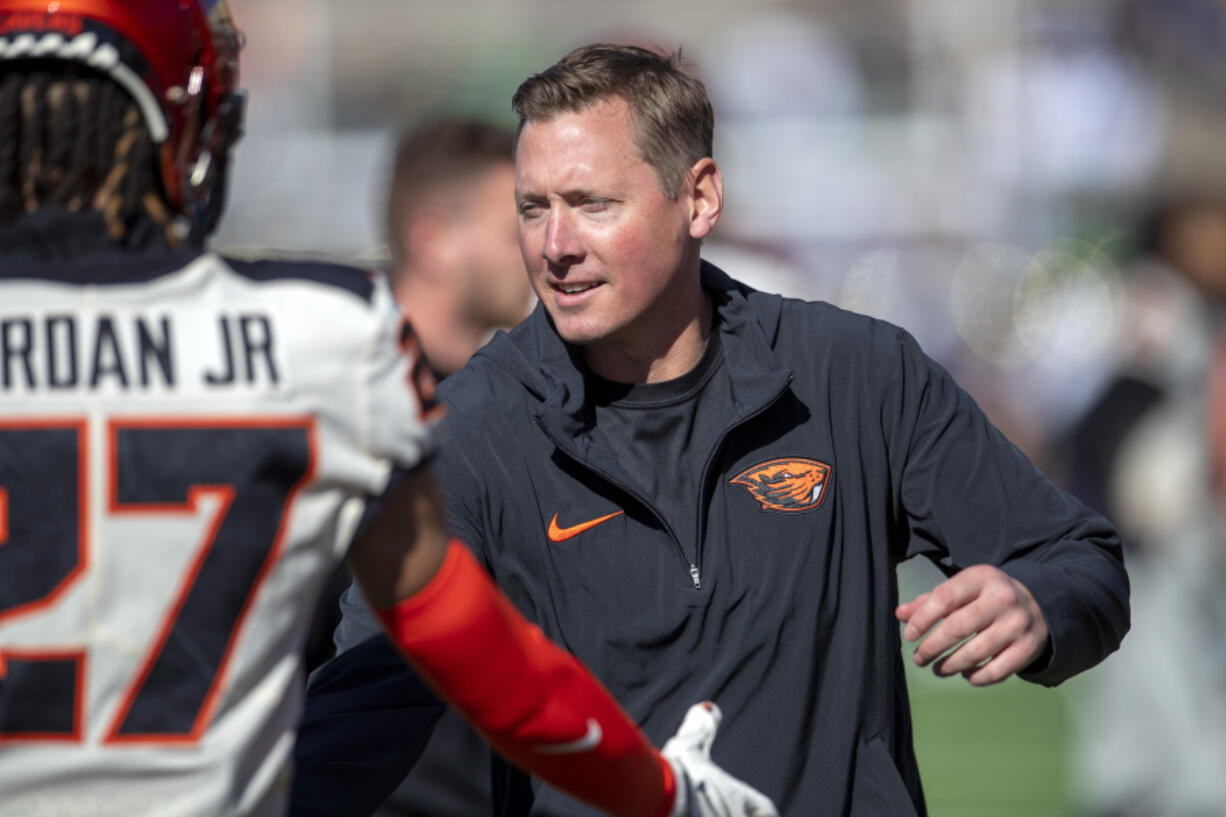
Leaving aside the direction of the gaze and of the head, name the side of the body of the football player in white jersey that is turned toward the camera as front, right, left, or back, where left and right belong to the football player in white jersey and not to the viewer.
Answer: back

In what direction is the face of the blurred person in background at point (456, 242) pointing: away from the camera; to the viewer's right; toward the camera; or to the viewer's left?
to the viewer's right

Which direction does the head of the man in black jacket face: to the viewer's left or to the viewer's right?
to the viewer's left

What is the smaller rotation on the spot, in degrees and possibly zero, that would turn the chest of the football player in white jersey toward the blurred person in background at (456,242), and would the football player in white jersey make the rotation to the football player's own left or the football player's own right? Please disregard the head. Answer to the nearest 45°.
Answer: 0° — they already face them

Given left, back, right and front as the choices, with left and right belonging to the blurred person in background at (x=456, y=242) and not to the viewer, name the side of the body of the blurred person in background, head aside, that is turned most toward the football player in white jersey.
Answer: right

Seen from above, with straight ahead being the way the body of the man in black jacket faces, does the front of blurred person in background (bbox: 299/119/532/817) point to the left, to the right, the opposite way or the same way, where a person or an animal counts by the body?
to the left

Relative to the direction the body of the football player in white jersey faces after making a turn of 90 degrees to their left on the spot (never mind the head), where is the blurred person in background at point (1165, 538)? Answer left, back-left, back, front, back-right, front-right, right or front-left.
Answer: back-right

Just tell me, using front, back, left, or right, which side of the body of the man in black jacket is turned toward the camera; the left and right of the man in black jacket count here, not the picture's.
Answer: front

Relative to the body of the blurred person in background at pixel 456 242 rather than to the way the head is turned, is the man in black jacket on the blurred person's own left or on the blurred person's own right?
on the blurred person's own right

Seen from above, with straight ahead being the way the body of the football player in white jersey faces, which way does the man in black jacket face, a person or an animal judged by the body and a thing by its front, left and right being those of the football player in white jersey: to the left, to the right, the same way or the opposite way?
the opposite way

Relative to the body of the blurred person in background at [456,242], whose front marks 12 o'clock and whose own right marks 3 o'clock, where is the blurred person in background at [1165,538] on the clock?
the blurred person in background at [1165,538] is roughly at 11 o'clock from the blurred person in background at [456,242].

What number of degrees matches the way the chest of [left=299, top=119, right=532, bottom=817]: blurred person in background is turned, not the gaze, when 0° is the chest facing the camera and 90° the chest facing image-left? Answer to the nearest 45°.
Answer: approximately 270°

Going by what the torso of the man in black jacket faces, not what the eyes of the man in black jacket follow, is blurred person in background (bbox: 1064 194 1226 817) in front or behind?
behind

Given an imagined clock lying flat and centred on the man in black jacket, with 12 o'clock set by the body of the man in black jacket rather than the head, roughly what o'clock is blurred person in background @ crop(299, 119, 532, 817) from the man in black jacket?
The blurred person in background is roughly at 5 o'clock from the man in black jacket.

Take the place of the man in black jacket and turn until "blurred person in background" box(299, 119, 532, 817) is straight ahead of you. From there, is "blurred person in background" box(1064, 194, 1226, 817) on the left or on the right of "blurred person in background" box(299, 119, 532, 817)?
right

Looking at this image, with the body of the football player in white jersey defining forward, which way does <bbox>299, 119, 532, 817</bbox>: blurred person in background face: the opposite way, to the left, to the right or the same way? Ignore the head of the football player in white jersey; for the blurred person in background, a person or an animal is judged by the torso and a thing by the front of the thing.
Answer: to the right

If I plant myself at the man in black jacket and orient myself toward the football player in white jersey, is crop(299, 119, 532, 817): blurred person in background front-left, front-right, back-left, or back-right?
back-right

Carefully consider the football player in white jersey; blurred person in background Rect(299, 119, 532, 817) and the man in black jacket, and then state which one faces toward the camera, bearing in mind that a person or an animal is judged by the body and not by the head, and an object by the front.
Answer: the man in black jacket

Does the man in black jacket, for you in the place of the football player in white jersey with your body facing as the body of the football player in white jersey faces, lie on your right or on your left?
on your right

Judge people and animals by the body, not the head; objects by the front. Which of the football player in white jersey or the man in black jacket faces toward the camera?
the man in black jacket
